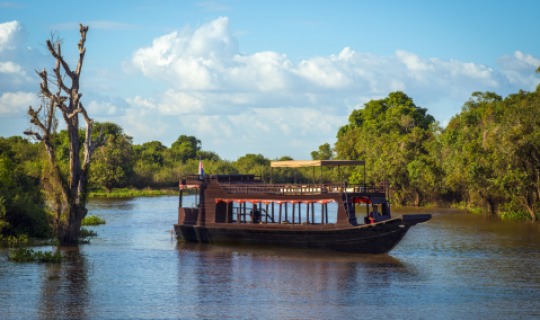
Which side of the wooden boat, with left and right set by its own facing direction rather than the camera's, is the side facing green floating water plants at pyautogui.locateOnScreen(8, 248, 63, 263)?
back

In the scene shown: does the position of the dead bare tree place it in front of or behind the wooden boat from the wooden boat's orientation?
behind

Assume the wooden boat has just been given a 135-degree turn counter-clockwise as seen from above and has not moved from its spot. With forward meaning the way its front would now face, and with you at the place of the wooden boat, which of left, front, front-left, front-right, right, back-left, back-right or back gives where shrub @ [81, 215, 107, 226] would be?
front

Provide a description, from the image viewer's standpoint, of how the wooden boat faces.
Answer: facing to the right of the viewer
